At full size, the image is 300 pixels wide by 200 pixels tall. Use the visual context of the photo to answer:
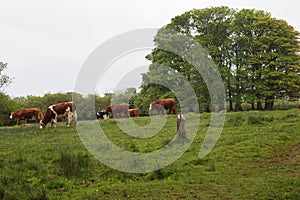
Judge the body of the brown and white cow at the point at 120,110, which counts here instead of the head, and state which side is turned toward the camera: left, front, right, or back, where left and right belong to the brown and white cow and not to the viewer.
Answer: left

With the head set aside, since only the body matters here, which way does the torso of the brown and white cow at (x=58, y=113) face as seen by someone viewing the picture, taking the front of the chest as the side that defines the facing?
to the viewer's left

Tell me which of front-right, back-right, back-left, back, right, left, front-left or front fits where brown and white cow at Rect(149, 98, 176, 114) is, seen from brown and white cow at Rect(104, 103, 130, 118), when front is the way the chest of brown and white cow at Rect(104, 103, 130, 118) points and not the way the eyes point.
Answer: back-left

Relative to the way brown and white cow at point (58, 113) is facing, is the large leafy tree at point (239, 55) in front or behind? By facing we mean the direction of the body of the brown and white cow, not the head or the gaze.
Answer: behind

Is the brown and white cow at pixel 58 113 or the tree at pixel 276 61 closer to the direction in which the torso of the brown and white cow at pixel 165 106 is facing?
the brown and white cow

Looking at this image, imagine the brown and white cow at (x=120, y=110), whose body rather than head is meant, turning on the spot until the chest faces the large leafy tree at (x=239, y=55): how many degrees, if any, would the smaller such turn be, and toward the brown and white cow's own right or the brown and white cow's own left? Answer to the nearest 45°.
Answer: approximately 135° to the brown and white cow's own right

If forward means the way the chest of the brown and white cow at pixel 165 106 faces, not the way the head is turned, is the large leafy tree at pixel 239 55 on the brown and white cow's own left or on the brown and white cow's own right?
on the brown and white cow's own right

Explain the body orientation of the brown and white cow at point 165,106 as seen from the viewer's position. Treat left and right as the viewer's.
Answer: facing to the left of the viewer

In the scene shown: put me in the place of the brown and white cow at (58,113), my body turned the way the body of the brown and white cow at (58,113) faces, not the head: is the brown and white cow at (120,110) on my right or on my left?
on my right

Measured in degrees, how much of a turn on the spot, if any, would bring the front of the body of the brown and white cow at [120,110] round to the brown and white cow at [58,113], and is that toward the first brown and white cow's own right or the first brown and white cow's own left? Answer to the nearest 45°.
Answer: approximately 45° to the first brown and white cow's own left

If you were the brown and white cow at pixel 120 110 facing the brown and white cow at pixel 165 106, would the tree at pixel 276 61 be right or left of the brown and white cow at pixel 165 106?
left
